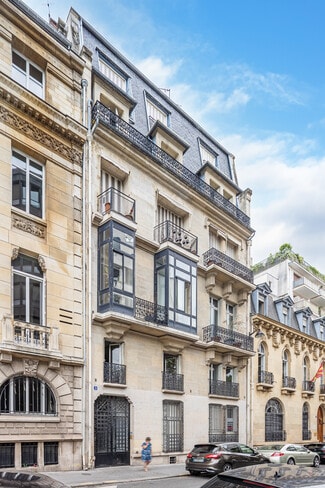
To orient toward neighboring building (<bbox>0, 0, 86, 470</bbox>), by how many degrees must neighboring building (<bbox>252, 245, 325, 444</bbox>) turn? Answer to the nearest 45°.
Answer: approximately 45° to its right

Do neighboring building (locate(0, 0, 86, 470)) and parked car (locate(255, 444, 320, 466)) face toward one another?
no

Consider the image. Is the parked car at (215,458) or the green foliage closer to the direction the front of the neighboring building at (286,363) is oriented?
the parked car

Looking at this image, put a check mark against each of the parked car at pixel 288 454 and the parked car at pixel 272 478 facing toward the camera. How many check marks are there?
0

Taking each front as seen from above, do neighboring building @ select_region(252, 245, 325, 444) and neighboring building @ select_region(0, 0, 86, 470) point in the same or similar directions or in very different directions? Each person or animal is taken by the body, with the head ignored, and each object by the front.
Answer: same or similar directions

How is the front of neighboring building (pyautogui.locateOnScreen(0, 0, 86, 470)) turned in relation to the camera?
facing the viewer and to the right of the viewer

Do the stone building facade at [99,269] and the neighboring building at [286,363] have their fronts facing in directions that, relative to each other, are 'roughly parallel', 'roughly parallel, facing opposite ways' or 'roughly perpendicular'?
roughly parallel

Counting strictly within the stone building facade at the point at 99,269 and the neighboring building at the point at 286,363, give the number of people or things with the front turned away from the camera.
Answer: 0
